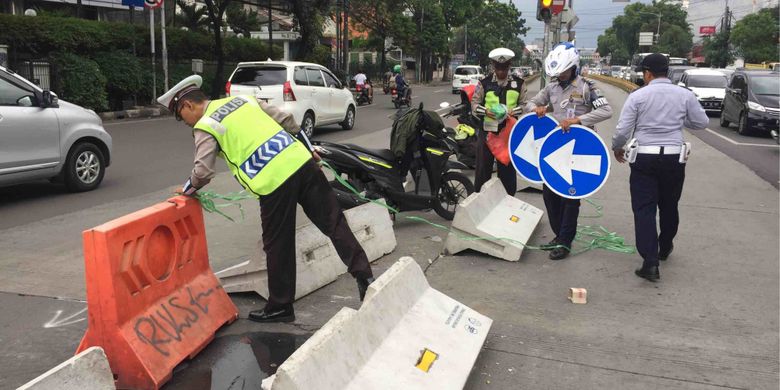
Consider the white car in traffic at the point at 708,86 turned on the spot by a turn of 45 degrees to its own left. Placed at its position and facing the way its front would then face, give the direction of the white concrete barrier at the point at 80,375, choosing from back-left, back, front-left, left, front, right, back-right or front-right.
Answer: front-right

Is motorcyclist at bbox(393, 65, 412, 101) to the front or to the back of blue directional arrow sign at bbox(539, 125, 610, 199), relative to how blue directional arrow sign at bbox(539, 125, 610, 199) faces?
to the back

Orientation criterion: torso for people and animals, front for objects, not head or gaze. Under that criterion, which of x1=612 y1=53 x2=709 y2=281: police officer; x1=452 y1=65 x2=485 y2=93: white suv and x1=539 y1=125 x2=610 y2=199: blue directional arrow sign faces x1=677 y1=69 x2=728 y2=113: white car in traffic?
the police officer

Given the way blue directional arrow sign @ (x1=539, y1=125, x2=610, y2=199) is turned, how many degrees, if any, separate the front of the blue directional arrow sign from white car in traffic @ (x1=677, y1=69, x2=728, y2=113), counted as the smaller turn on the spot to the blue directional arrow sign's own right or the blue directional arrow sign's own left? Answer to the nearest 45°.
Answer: approximately 180°

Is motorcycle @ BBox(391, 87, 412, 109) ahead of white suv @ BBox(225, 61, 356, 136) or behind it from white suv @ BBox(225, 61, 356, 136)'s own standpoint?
ahead

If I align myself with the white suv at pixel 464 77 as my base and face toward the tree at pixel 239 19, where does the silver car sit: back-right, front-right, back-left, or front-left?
front-left

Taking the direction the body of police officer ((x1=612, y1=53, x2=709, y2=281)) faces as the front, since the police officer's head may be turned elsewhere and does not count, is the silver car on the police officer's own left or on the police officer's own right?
on the police officer's own left

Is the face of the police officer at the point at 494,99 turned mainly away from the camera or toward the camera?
toward the camera

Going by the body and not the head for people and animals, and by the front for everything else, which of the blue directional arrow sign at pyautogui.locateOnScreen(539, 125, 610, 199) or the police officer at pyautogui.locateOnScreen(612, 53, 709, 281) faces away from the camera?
the police officer

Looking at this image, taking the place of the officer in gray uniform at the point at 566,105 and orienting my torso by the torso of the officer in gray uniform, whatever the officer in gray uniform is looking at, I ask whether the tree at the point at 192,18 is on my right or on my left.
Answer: on my right

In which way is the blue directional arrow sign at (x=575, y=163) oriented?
toward the camera

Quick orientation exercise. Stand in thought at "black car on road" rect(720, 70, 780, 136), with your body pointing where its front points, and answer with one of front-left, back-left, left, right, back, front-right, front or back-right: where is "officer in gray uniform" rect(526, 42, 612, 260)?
front-right

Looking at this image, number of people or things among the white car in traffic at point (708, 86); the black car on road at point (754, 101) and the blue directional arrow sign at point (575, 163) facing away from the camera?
0

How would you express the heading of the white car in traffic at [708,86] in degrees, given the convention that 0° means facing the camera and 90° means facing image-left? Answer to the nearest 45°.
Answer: approximately 0°

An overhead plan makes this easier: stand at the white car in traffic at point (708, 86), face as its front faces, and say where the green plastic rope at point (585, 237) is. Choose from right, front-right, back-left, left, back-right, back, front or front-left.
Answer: front

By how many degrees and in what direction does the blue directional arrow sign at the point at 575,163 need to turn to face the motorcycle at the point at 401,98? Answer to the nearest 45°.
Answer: approximately 180°

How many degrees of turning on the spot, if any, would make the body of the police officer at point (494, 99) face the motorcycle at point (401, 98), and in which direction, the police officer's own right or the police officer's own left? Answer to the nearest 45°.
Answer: approximately 180°

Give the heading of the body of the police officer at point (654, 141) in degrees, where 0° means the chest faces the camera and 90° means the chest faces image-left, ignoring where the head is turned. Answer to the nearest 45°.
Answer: approximately 180°

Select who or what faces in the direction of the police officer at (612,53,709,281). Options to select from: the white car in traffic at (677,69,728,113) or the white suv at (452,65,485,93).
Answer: the white car in traffic
